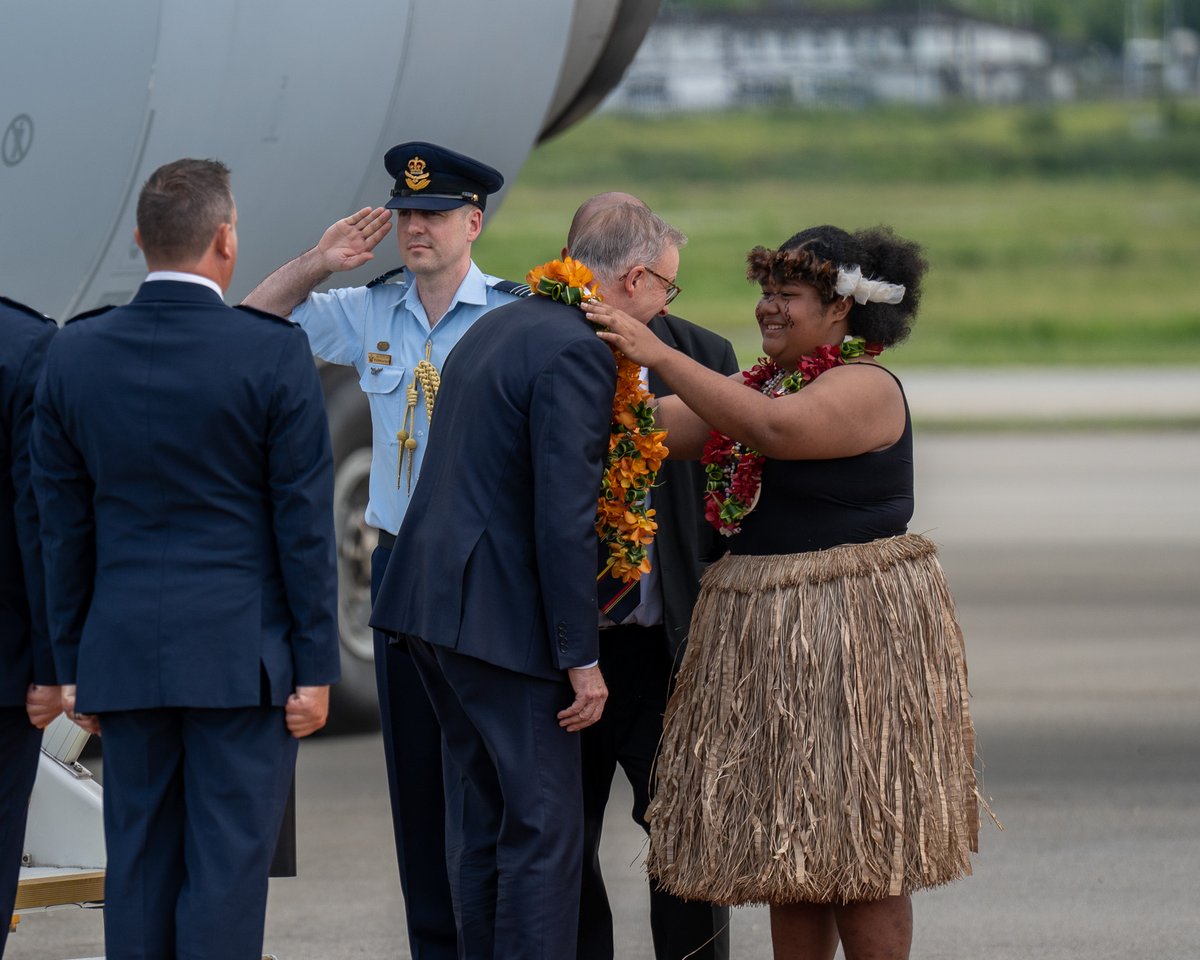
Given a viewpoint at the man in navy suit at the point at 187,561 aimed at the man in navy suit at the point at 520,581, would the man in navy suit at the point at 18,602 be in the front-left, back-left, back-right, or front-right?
back-left

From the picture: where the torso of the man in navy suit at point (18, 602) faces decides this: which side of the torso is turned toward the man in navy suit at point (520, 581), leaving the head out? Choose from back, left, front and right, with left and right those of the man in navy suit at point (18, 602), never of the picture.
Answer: right

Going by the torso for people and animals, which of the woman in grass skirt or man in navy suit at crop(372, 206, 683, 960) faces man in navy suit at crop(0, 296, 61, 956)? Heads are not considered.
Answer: the woman in grass skirt

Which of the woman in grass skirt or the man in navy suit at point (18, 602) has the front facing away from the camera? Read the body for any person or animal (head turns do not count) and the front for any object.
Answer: the man in navy suit

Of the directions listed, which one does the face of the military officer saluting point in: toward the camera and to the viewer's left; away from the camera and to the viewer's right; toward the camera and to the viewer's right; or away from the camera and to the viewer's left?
toward the camera and to the viewer's left

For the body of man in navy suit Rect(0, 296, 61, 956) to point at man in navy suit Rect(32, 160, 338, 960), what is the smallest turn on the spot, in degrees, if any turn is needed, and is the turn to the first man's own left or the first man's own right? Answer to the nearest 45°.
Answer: approximately 135° to the first man's own right

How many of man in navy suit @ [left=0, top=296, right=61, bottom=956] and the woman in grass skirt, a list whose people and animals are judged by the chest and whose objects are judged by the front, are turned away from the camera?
1

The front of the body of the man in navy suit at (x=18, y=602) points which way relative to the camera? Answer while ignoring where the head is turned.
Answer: away from the camera

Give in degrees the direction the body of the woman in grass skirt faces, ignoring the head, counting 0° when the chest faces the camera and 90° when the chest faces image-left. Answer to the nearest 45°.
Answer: approximately 90°

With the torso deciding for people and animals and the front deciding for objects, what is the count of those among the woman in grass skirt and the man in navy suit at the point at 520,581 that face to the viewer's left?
1

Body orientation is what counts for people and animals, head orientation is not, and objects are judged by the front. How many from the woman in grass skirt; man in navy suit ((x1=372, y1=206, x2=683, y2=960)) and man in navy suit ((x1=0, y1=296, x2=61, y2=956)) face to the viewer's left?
1
